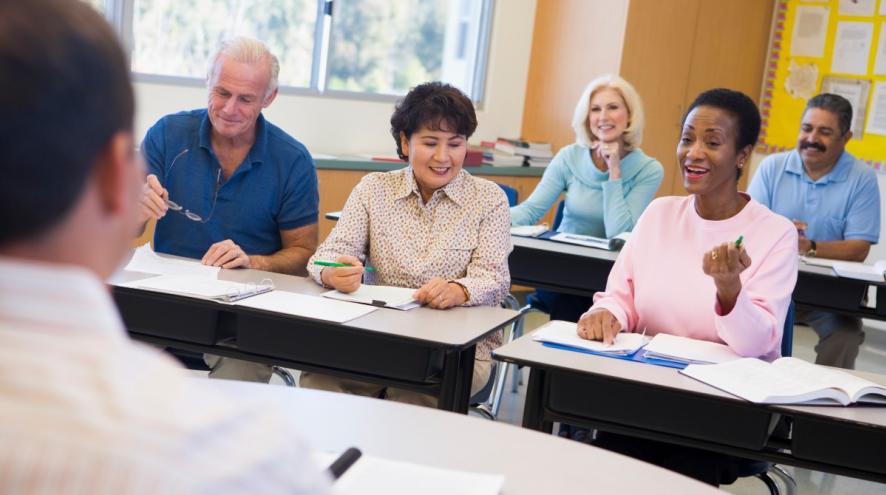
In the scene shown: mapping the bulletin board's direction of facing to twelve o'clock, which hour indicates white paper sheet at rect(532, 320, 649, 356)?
The white paper sheet is roughly at 12 o'clock from the bulletin board.

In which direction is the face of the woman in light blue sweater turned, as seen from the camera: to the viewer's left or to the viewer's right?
to the viewer's left

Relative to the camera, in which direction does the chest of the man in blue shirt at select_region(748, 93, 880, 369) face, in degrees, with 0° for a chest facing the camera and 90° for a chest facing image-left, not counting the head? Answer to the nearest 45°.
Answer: approximately 45°

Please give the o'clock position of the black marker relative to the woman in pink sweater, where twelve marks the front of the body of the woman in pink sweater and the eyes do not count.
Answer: The black marker is roughly at 11 o'clock from the woman in pink sweater.

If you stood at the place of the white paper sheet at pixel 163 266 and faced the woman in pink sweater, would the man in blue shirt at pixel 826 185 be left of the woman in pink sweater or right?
left

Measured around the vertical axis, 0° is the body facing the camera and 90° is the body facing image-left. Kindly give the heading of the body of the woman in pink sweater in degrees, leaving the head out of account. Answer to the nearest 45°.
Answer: approximately 45°
